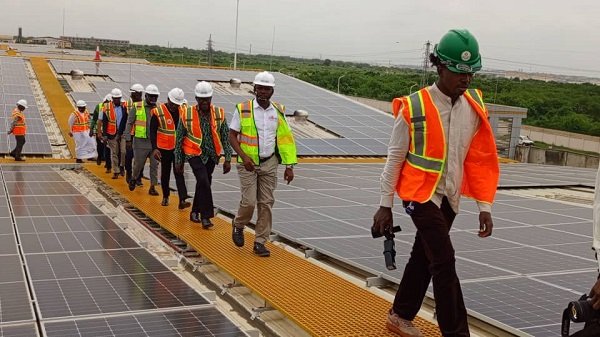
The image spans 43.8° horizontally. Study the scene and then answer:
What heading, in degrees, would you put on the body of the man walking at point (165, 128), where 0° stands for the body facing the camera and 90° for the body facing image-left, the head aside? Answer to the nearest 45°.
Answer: approximately 315°

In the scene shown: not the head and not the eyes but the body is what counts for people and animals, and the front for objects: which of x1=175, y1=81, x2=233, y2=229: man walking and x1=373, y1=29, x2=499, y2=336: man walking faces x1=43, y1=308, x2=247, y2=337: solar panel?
x1=175, y1=81, x2=233, y2=229: man walking

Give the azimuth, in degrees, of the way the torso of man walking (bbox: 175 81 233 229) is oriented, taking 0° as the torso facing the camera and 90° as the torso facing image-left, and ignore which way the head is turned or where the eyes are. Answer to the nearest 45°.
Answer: approximately 0°

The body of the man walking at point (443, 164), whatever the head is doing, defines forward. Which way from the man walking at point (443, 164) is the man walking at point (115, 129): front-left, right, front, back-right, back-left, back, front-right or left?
back

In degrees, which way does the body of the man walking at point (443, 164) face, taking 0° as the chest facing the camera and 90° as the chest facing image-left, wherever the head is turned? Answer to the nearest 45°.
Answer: approximately 315°

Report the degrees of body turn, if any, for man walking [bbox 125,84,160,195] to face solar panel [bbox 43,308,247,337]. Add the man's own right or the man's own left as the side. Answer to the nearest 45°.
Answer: approximately 45° to the man's own right

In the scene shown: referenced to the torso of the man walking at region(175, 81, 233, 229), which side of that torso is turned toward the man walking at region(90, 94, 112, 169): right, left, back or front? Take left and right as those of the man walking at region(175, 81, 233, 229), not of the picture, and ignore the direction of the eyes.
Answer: back

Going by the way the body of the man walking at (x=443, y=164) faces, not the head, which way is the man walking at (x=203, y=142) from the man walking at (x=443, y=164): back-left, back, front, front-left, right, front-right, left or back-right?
back

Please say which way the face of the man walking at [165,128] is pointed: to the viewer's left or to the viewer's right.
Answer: to the viewer's right
